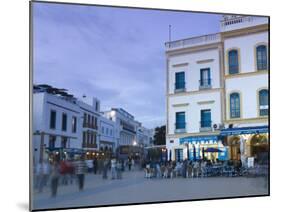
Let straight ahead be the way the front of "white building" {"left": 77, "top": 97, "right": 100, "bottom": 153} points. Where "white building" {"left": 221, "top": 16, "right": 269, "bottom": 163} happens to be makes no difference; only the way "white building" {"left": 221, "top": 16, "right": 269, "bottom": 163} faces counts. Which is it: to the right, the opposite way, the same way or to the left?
to the right

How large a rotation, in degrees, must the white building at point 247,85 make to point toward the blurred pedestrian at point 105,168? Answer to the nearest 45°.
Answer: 0° — it already faces them

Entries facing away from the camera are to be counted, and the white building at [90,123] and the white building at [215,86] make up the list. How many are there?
0

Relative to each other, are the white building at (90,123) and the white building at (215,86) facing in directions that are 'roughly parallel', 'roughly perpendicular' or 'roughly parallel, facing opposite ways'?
roughly perpendicular

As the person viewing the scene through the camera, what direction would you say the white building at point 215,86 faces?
facing the viewer and to the left of the viewer

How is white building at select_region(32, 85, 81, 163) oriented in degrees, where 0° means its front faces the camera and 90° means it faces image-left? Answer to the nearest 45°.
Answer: approximately 315°

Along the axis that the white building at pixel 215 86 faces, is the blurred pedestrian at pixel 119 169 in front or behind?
in front

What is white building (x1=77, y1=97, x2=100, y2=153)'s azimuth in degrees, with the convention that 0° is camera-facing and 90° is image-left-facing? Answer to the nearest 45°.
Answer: approximately 315°

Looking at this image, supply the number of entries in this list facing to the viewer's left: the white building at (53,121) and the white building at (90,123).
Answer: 0
